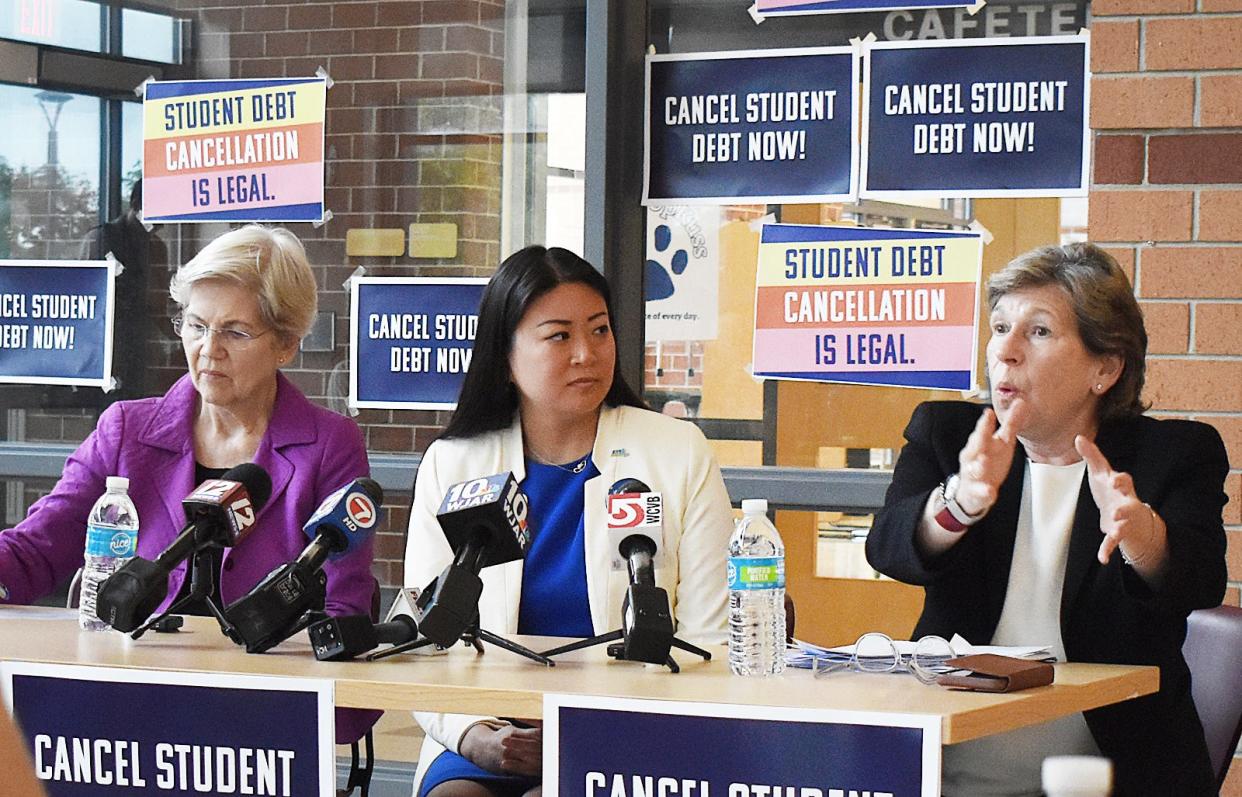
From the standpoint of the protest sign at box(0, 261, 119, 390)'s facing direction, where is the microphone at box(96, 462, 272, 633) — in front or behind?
in front

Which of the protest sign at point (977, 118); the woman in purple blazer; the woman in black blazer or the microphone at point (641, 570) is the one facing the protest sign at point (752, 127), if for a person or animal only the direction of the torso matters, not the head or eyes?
the microphone

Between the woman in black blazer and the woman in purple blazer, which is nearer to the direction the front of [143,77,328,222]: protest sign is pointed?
the woman in purple blazer

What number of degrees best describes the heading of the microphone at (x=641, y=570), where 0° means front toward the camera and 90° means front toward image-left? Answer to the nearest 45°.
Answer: approximately 180°

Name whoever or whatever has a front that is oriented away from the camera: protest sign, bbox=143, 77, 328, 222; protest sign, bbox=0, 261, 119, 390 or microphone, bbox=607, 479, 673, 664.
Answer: the microphone

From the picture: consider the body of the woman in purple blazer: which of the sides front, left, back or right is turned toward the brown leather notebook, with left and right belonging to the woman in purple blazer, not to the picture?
left

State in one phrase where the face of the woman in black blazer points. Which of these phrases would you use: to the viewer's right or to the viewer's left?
to the viewer's left

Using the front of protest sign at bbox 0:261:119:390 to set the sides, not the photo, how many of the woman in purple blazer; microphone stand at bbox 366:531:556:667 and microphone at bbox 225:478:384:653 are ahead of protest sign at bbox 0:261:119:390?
3

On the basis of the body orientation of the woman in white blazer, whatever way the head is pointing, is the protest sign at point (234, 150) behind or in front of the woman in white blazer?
behind

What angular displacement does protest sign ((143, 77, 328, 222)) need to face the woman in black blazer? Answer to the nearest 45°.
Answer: approximately 45° to its left

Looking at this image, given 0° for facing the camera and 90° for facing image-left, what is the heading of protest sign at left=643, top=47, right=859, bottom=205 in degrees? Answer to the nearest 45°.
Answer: approximately 0°

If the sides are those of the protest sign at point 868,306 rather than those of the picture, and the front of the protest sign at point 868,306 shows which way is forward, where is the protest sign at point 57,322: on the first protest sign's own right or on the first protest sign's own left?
on the first protest sign's own right

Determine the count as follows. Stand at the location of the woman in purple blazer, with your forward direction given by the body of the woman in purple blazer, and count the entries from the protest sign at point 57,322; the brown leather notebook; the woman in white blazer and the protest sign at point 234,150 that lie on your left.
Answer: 2
